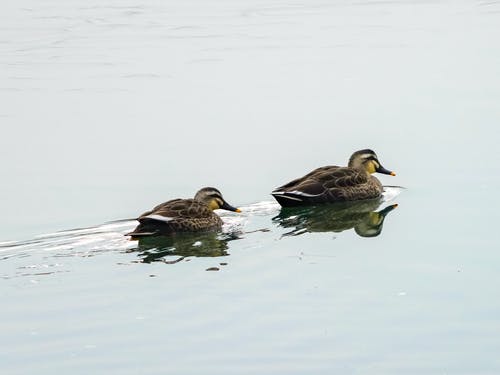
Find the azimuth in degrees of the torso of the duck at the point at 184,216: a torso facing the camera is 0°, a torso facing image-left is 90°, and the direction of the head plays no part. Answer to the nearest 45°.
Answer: approximately 270°

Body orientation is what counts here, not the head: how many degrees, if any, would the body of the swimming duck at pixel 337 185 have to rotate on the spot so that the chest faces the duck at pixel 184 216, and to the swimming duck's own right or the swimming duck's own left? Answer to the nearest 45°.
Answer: approximately 135° to the swimming duck's own right

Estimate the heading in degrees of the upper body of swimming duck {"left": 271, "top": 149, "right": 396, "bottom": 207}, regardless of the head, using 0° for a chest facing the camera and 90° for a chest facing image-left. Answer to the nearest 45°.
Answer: approximately 270°

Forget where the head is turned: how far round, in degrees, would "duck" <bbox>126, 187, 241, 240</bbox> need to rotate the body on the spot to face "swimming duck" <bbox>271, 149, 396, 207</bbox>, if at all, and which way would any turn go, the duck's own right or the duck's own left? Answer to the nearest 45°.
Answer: approximately 45° to the duck's own left

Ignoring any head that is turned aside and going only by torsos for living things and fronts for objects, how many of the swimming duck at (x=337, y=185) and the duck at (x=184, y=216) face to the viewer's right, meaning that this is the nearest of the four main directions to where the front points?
2
